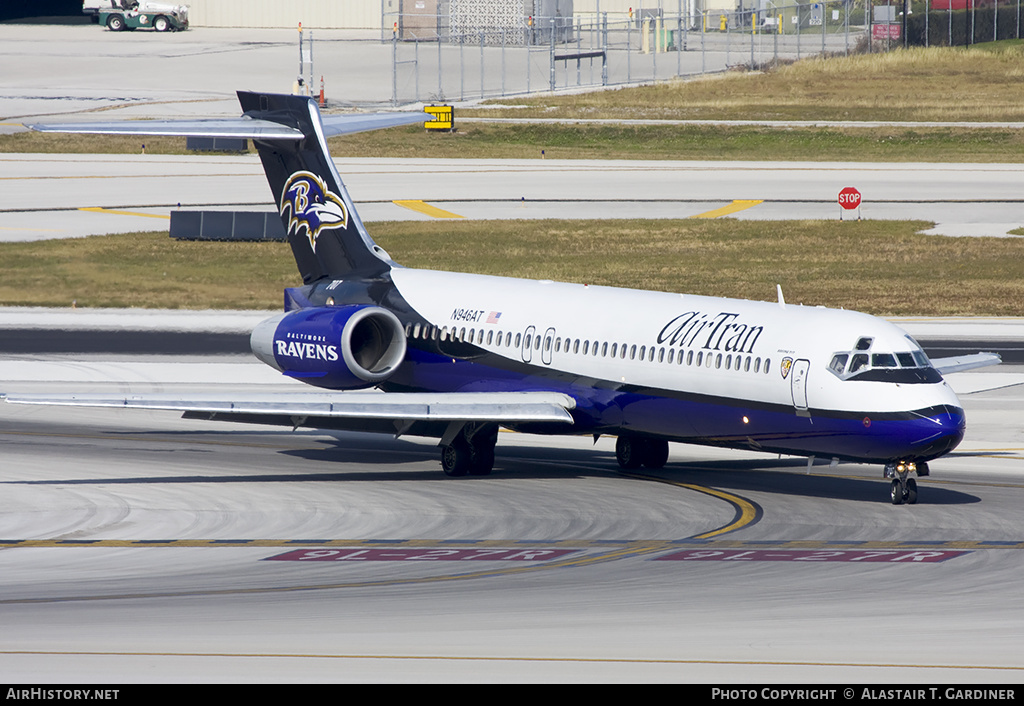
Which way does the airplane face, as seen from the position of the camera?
facing the viewer and to the right of the viewer
